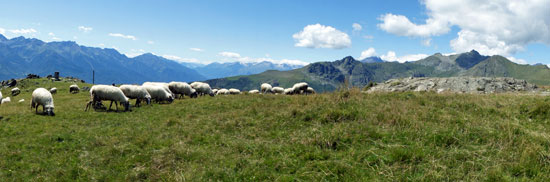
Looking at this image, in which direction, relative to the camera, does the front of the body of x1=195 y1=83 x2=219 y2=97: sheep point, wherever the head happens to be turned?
to the viewer's right

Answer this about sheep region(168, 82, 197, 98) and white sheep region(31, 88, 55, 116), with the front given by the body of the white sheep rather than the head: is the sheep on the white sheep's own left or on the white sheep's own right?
on the white sheep's own left

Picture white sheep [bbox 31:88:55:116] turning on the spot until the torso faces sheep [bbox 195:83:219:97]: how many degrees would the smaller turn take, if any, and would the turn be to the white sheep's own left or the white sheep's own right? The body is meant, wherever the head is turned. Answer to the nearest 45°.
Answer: approximately 90° to the white sheep's own left

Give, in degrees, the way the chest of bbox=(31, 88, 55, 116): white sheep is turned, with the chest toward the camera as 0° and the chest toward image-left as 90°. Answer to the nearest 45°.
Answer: approximately 315°

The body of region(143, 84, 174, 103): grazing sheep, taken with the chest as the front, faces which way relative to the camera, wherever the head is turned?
to the viewer's right

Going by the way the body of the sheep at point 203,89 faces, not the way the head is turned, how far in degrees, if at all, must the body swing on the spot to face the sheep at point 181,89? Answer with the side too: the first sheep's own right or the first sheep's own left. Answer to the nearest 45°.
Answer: approximately 135° to the first sheep's own right

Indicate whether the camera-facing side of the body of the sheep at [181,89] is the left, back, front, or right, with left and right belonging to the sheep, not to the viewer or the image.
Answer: right
